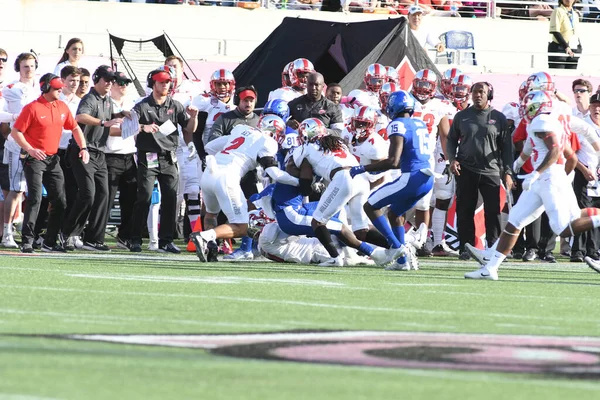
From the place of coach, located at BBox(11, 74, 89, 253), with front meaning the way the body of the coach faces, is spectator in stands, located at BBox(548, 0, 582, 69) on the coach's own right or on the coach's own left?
on the coach's own left

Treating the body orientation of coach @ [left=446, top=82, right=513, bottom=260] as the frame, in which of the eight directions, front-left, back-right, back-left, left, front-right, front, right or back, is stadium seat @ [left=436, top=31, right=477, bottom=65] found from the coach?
back

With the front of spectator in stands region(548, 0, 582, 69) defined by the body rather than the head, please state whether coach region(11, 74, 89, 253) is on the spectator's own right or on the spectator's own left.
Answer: on the spectator's own right

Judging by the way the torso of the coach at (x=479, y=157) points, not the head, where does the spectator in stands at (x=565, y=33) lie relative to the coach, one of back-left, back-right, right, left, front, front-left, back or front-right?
back

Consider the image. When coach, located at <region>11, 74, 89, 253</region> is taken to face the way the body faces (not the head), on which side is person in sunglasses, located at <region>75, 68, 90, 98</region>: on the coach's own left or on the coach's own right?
on the coach's own left

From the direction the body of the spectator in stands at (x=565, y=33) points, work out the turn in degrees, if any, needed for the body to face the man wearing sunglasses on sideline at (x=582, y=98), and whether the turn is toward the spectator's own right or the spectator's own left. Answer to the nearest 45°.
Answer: approximately 45° to the spectator's own right

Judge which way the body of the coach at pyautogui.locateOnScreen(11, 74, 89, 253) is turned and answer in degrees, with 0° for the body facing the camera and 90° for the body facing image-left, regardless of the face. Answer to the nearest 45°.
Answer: approximately 315°

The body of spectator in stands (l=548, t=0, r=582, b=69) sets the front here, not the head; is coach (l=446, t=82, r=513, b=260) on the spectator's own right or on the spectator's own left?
on the spectator's own right

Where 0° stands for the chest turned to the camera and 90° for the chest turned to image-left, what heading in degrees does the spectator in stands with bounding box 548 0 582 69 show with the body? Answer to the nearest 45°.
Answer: approximately 315°

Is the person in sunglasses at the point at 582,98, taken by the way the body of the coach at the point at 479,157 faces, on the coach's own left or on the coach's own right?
on the coach's own left
